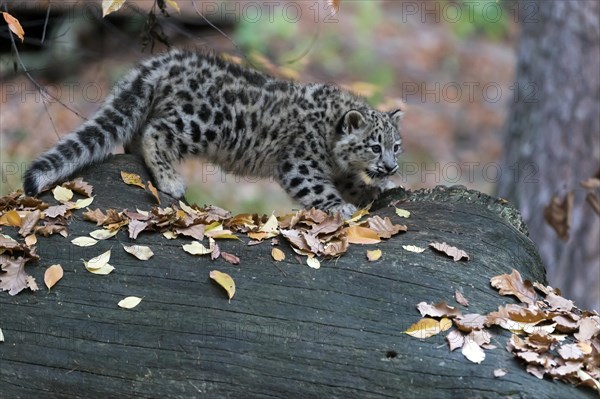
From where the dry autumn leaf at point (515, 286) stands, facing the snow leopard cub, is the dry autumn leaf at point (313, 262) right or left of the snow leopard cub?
left

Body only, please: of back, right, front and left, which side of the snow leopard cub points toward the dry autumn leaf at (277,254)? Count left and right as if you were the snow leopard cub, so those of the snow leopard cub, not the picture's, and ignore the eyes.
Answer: right

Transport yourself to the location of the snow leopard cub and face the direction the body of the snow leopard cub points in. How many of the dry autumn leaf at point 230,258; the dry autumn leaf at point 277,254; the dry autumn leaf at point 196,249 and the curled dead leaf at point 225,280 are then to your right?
4

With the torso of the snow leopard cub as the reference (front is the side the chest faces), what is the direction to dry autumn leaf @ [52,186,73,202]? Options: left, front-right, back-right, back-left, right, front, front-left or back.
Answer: back-right

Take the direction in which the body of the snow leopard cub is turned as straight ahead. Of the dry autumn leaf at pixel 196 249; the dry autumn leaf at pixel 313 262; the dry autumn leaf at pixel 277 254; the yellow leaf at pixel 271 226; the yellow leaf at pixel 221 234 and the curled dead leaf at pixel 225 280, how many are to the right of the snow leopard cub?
6

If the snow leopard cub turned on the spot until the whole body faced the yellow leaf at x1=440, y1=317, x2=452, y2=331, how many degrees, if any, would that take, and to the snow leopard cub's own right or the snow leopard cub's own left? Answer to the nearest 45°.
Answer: approximately 90° to the snow leopard cub's own right

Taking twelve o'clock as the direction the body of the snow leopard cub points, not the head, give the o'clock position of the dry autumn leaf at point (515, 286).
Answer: The dry autumn leaf is roughly at 2 o'clock from the snow leopard cub.

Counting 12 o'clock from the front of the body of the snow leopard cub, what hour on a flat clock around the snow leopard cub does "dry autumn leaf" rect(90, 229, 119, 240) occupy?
The dry autumn leaf is roughly at 4 o'clock from the snow leopard cub.

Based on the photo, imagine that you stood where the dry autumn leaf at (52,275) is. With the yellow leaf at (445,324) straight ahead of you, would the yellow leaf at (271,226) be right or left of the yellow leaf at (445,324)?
left

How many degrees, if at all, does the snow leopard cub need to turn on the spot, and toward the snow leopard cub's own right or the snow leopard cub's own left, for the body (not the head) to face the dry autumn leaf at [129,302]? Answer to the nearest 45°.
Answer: approximately 90° to the snow leopard cub's own right

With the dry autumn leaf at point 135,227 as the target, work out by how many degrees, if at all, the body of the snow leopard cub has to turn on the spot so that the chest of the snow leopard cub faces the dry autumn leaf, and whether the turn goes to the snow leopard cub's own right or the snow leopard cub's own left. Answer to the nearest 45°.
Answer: approximately 90° to the snow leopard cub's own right

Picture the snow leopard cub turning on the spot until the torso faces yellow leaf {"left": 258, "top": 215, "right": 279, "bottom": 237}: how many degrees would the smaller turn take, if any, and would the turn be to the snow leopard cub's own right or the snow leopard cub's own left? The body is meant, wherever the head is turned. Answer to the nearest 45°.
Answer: approximately 90° to the snow leopard cub's own right

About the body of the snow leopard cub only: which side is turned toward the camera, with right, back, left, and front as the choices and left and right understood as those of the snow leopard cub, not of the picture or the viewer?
right

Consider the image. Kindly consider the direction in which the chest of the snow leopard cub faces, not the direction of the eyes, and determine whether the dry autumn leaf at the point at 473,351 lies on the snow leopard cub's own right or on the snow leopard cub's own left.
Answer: on the snow leopard cub's own right
